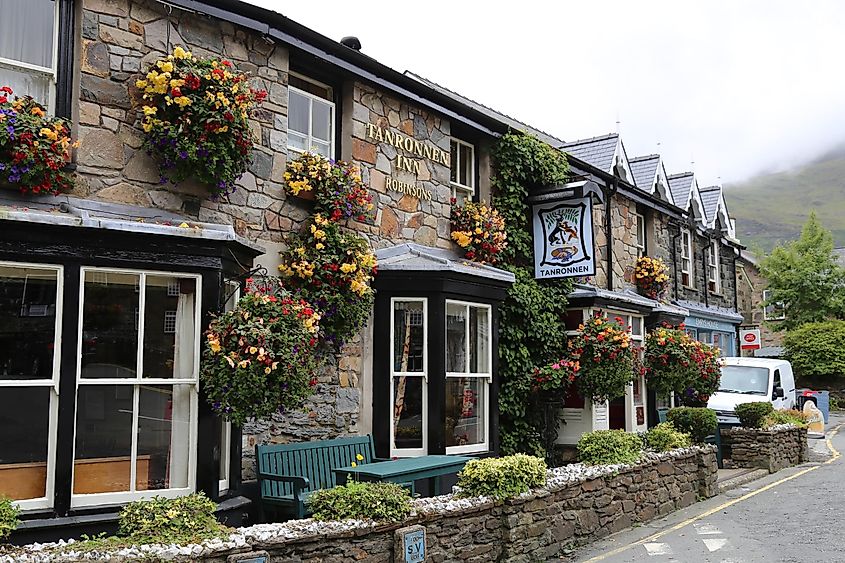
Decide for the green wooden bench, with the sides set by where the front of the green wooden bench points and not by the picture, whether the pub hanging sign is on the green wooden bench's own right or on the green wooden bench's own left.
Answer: on the green wooden bench's own left

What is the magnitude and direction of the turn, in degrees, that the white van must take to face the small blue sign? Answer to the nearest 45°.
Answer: approximately 45° to its left

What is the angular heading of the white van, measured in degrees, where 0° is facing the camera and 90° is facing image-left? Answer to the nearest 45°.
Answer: approximately 45°

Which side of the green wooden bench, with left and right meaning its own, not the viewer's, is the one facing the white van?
left

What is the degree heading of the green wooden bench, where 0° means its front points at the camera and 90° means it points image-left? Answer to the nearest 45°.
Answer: approximately 315°
